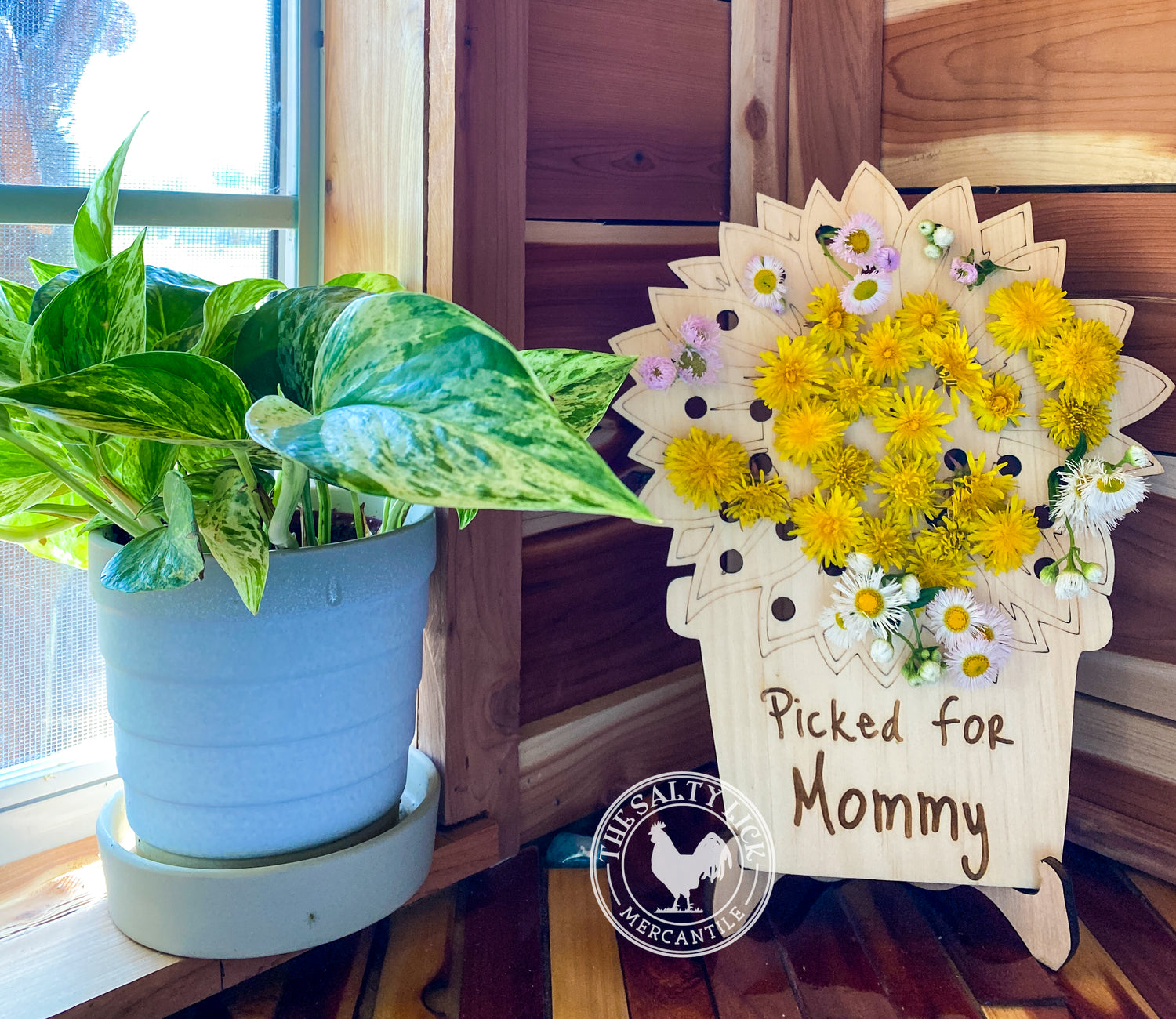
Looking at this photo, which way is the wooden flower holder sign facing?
toward the camera
